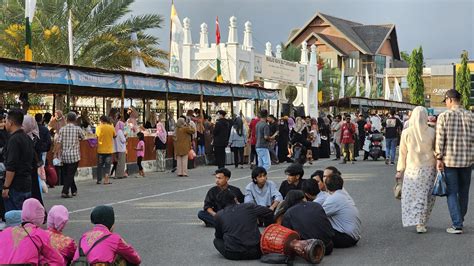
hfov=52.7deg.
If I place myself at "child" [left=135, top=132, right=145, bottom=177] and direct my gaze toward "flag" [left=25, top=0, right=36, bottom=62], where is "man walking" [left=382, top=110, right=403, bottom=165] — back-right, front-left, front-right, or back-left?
back-right

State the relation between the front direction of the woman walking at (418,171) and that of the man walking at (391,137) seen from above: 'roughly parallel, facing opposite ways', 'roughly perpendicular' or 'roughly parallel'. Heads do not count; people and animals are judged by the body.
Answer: roughly parallel

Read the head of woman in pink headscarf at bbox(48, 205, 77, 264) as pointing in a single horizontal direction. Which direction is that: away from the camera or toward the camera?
away from the camera

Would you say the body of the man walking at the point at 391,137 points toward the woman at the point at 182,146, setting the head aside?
no

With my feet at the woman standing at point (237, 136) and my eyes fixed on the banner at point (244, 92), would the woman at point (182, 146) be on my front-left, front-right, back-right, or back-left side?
back-left

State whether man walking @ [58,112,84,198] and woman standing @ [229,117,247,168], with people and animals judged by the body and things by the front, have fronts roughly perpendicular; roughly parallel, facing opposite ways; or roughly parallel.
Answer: roughly parallel

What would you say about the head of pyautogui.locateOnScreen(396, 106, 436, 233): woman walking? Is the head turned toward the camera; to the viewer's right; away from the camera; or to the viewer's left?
away from the camera

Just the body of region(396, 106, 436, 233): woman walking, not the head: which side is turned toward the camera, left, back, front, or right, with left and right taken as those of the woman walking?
back

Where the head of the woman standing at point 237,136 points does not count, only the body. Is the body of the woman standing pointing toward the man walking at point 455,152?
no

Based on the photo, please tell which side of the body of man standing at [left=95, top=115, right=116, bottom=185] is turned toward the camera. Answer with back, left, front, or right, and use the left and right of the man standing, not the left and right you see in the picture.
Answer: back

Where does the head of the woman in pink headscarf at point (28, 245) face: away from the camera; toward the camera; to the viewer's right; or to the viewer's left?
away from the camera
